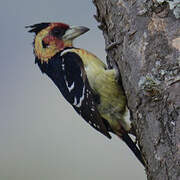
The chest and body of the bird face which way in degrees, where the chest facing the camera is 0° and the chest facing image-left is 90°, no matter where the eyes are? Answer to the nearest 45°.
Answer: approximately 270°
